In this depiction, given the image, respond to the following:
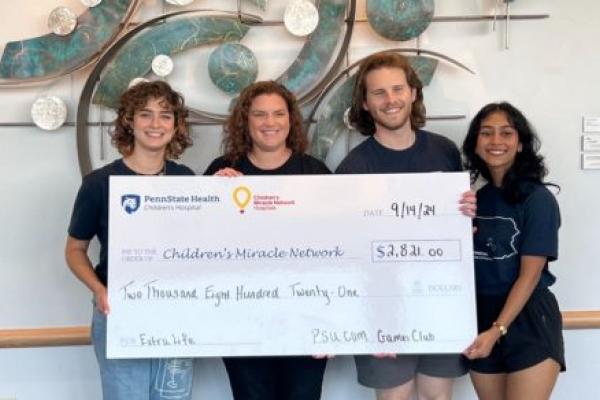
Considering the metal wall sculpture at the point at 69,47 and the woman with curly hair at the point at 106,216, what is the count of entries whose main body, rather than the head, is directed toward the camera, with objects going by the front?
2

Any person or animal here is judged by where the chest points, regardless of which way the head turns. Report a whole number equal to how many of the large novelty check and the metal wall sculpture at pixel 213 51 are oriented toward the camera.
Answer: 2

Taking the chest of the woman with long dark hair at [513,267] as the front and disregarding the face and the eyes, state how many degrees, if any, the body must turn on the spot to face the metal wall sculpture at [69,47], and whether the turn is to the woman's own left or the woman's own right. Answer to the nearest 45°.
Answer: approximately 45° to the woman's own right

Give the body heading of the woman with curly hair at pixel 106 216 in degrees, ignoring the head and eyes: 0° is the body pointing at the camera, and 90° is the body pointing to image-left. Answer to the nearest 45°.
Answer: approximately 0°
